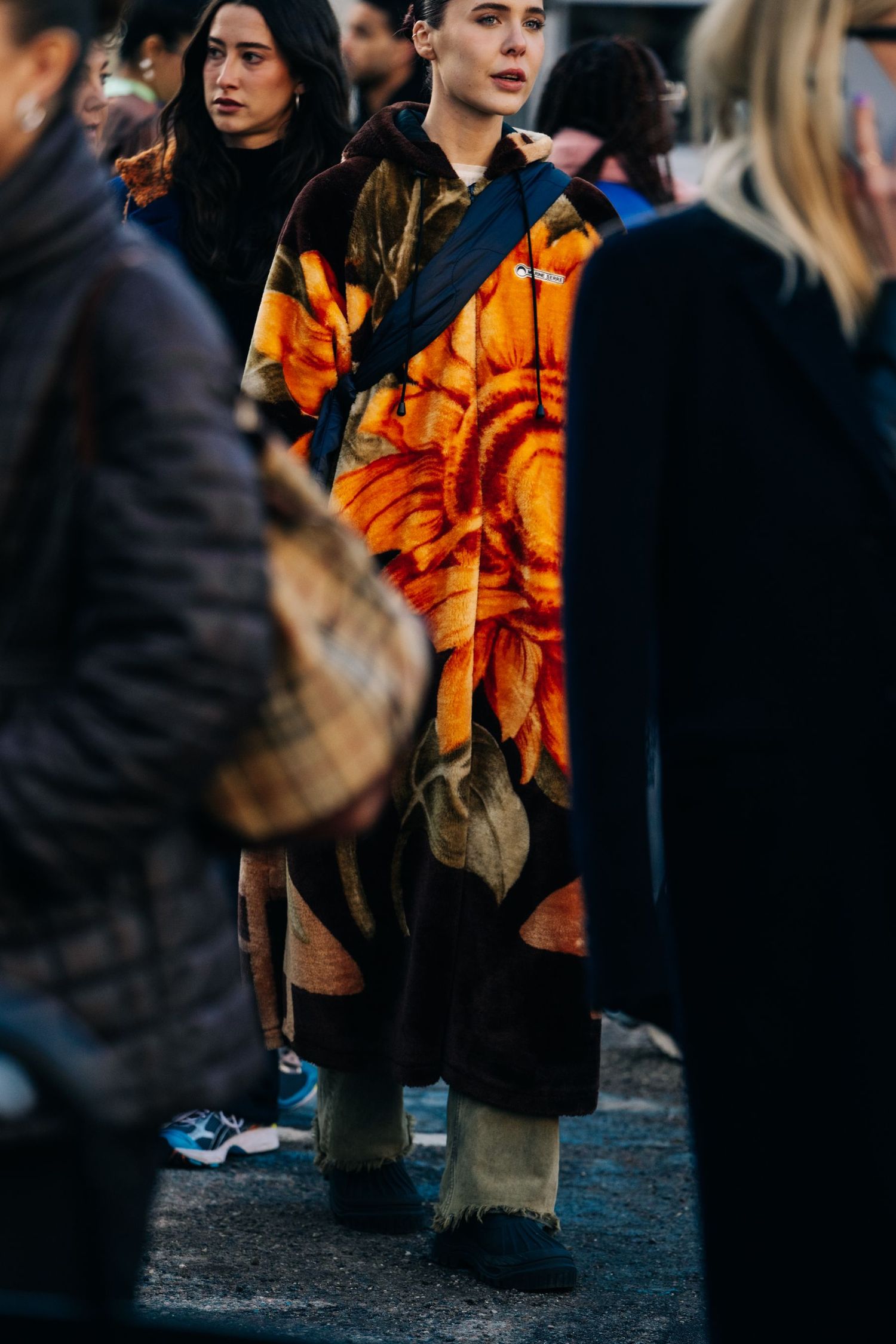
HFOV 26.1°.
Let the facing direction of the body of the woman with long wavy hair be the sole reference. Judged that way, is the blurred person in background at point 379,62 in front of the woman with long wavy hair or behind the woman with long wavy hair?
behind

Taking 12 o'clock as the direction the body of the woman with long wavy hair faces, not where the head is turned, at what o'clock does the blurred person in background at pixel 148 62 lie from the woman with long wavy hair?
The blurred person in background is roughly at 4 o'clock from the woman with long wavy hair.

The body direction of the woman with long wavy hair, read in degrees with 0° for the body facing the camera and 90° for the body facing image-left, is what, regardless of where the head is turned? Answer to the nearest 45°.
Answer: approximately 45°

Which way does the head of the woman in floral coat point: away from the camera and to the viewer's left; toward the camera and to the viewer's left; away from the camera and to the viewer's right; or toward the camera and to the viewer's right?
toward the camera and to the viewer's right

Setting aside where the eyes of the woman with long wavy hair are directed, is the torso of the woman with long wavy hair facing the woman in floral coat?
no

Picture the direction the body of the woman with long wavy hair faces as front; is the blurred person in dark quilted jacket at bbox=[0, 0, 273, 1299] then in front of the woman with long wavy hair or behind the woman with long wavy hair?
in front

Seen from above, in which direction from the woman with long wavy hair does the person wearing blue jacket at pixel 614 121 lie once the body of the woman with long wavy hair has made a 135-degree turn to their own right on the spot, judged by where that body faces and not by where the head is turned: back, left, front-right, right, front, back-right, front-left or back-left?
front-right
